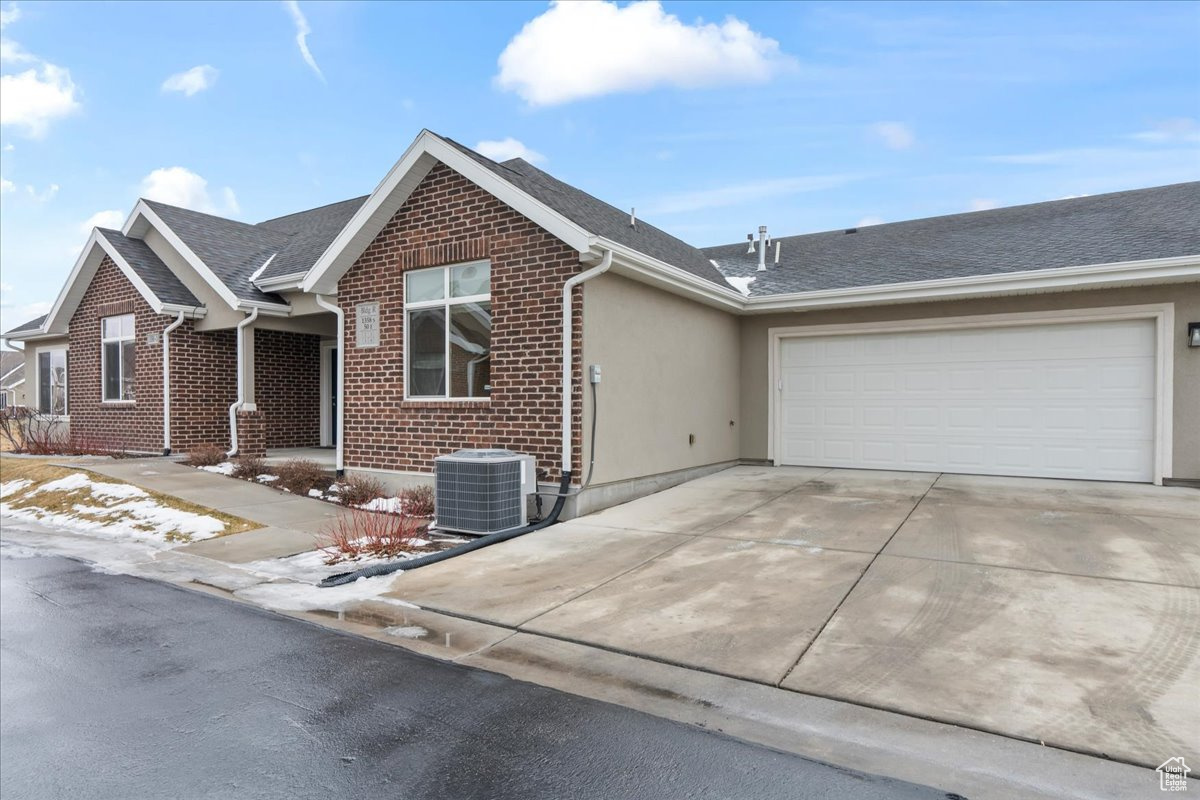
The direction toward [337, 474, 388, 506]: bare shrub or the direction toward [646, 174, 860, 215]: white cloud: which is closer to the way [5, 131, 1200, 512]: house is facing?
the bare shrub

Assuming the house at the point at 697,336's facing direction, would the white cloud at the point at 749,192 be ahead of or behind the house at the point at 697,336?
behind

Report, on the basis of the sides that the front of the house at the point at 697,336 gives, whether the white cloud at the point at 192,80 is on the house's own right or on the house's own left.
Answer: on the house's own right

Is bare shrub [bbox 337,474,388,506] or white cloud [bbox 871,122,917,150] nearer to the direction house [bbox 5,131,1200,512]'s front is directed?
the bare shrub

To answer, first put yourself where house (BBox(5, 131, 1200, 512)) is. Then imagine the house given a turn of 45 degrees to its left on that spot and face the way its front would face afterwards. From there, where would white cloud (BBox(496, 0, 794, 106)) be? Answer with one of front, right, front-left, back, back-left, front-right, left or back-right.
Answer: back

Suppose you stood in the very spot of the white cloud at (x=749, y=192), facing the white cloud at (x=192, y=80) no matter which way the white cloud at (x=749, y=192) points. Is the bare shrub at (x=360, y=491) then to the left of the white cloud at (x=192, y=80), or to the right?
left

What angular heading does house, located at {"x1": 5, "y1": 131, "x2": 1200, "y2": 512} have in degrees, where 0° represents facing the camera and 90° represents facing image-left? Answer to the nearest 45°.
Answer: approximately 45°

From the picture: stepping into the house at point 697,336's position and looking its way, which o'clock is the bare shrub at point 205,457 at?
The bare shrub is roughly at 2 o'clock from the house.

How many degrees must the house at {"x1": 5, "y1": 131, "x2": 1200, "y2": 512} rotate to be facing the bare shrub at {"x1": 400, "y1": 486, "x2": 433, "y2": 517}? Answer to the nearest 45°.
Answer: approximately 45° to its right

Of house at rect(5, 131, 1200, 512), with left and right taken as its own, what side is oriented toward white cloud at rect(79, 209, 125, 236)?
right

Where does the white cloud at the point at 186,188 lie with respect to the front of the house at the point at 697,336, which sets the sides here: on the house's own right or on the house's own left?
on the house's own right

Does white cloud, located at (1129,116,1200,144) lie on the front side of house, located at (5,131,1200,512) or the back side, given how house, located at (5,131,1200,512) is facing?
on the back side
